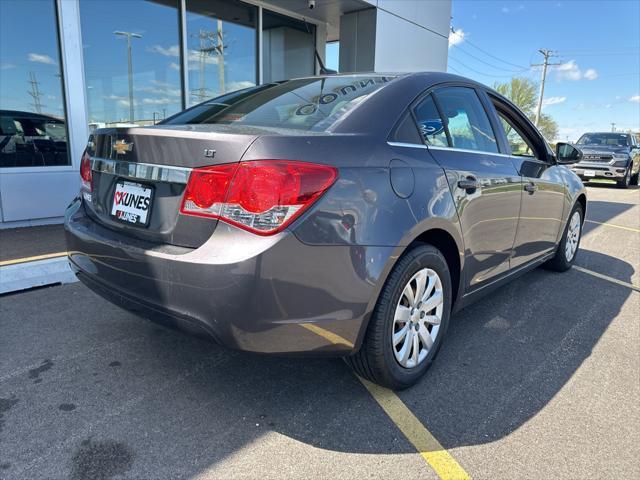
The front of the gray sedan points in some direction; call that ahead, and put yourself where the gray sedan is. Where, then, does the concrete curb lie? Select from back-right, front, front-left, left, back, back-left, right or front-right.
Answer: left

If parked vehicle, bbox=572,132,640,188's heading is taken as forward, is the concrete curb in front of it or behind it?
in front

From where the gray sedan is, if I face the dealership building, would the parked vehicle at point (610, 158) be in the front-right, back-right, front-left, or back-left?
front-right

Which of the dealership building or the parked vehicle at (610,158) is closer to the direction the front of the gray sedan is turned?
the parked vehicle

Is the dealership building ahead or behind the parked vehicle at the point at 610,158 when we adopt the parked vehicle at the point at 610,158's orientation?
ahead

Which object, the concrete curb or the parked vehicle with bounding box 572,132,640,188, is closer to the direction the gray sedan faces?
the parked vehicle

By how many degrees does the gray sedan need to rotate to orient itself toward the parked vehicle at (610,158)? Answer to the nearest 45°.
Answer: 0° — it already faces it

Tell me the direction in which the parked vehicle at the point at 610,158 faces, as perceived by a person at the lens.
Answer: facing the viewer and to the left of the viewer

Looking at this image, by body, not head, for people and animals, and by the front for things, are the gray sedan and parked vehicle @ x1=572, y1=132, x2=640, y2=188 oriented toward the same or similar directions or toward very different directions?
very different directions

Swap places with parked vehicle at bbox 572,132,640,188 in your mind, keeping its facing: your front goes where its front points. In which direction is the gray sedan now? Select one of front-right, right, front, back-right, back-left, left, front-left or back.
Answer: front-left

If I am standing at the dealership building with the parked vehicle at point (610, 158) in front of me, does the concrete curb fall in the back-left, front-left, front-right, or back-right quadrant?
back-right

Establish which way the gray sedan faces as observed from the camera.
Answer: facing away from the viewer and to the right of the viewer

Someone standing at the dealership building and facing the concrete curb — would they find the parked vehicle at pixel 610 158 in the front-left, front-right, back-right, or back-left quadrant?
back-left
